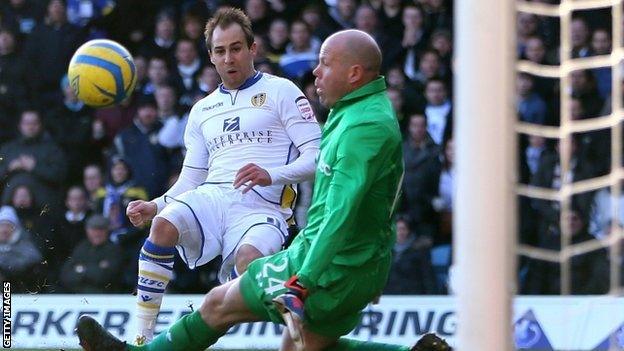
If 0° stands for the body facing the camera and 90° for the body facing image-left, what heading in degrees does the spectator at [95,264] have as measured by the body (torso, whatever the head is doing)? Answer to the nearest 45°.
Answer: approximately 0°

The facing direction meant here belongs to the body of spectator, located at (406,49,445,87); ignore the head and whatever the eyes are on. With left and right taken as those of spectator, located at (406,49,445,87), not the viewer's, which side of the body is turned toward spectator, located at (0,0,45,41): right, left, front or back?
right

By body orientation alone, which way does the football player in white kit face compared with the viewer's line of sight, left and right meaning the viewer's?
facing the viewer

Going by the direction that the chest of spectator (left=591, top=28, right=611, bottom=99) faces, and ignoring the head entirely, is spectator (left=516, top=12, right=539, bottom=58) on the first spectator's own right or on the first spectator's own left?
on the first spectator's own right

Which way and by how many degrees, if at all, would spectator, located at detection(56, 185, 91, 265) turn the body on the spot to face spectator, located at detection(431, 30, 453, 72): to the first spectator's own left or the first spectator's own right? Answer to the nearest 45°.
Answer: approximately 90° to the first spectator's own left

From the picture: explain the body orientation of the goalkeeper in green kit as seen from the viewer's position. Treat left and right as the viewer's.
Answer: facing to the left of the viewer

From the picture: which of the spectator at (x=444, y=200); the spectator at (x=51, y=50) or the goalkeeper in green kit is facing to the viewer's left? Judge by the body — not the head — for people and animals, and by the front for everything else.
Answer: the goalkeeper in green kit

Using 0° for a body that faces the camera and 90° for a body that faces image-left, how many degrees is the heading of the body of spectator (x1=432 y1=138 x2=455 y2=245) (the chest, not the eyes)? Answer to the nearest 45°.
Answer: approximately 0°
